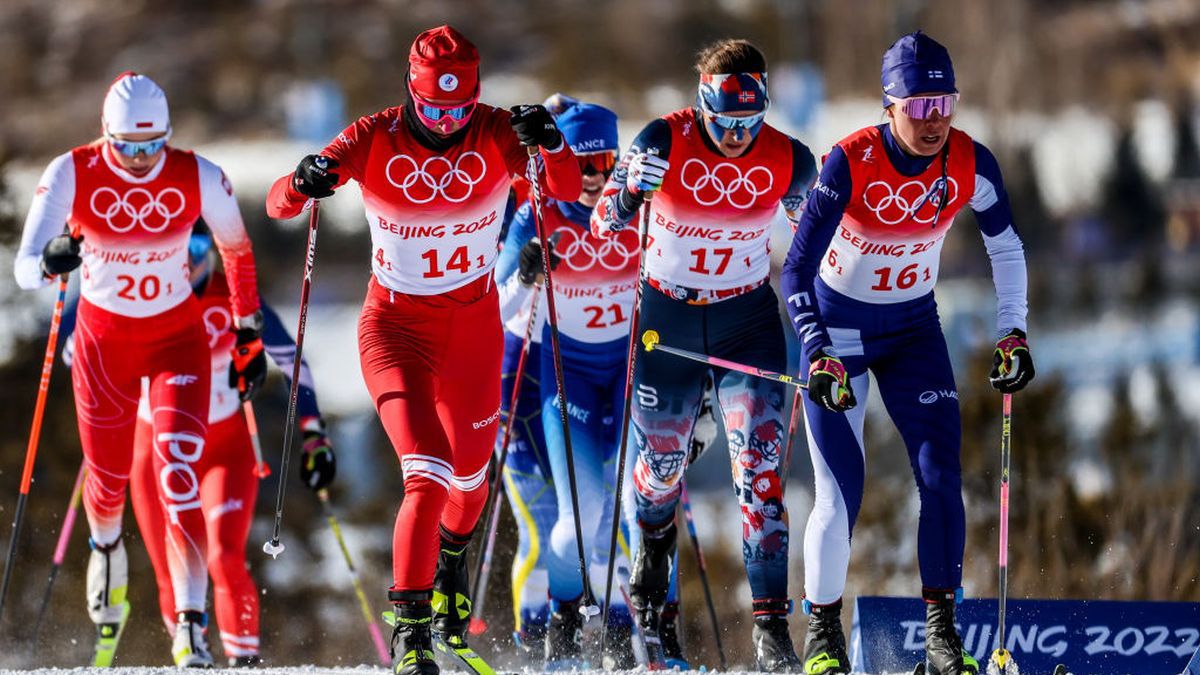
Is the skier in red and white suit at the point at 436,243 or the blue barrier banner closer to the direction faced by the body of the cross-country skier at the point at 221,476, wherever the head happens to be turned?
the skier in red and white suit
